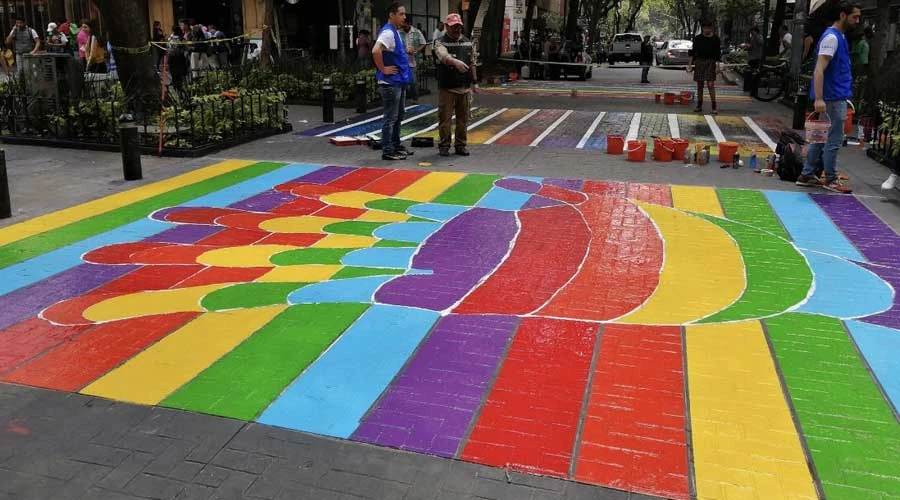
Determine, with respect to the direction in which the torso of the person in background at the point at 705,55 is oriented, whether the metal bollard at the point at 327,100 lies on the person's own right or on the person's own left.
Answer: on the person's own right

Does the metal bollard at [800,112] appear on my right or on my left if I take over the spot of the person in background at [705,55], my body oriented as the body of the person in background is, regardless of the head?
on my left

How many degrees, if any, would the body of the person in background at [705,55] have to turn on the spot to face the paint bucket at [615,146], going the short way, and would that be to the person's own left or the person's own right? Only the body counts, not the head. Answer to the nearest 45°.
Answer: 0° — they already face it

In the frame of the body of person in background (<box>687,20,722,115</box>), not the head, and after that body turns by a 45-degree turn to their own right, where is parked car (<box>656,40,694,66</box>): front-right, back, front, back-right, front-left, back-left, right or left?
back-right

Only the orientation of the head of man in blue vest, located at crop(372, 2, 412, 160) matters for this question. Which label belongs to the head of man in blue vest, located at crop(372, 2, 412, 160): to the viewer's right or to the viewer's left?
to the viewer's right

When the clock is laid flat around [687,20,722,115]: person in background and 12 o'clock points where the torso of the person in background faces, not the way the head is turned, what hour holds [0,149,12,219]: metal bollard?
The metal bollard is roughly at 1 o'clock from the person in background.

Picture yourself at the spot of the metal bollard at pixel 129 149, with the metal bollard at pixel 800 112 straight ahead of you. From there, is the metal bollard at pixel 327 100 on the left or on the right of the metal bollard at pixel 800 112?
left

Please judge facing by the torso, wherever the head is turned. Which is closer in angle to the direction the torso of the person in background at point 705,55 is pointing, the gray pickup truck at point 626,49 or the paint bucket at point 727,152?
the paint bucket

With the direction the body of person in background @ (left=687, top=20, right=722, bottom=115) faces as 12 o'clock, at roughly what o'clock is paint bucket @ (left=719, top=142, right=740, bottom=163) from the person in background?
The paint bucket is roughly at 12 o'clock from the person in background.

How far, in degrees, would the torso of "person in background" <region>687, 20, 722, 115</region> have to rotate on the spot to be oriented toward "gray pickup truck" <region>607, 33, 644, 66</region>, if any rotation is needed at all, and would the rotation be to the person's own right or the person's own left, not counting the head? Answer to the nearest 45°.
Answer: approximately 180°

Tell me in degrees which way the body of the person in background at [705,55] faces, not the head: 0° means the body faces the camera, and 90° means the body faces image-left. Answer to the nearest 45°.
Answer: approximately 0°

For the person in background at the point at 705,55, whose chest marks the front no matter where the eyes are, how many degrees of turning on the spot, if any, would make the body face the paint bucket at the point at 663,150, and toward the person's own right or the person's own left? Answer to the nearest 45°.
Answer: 0° — they already face it
